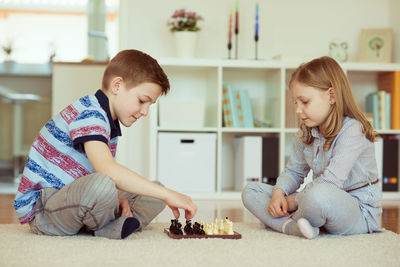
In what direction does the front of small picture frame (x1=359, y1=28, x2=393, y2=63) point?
toward the camera

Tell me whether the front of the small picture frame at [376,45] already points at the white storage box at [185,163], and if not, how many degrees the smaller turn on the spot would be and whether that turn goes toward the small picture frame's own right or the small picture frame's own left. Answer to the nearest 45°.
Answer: approximately 45° to the small picture frame's own right

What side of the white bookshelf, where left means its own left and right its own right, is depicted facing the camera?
front

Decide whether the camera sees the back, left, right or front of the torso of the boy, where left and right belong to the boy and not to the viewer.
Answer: right

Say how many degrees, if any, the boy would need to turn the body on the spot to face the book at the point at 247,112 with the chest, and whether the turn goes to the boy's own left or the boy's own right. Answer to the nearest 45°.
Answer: approximately 45° to the boy's own left

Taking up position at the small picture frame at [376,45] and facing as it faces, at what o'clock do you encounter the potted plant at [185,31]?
The potted plant is roughly at 2 o'clock from the small picture frame.

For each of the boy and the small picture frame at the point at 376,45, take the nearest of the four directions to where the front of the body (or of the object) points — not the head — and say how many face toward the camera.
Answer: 1

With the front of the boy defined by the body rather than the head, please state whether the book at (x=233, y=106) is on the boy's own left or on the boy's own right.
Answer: on the boy's own left

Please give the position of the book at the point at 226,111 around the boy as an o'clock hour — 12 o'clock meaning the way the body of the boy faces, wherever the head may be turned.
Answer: The book is roughly at 10 o'clock from the boy.

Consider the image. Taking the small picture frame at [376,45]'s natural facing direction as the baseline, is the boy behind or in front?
in front

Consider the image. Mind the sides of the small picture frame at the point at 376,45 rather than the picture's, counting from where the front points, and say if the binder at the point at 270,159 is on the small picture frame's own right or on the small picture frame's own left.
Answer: on the small picture frame's own right

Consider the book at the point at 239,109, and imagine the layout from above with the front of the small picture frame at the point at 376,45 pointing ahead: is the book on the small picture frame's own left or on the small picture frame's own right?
on the small picture frame's own right

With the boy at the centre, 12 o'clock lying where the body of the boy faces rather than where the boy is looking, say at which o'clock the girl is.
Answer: The girl is roughly at 12 o'clock from the boy.
